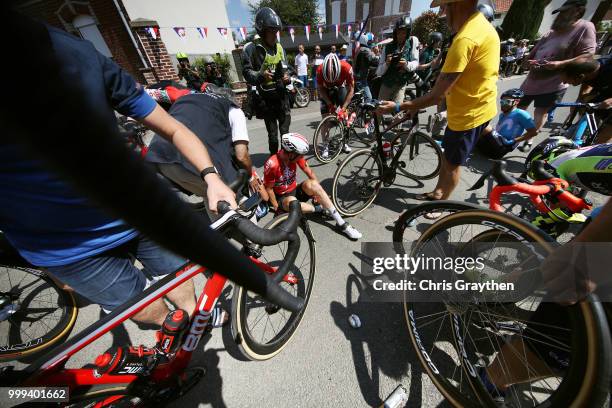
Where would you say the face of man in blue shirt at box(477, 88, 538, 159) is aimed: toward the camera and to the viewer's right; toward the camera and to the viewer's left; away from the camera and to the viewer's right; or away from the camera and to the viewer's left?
toward the camera and to the viewer's left

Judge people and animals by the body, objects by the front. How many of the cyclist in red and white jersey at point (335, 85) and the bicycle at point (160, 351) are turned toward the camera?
1

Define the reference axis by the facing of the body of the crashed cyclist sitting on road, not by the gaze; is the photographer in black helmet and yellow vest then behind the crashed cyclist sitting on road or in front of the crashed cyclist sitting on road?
behind

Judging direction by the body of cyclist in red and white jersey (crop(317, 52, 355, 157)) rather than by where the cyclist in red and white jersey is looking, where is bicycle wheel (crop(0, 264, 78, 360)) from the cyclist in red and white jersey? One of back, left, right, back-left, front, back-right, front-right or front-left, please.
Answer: front-right

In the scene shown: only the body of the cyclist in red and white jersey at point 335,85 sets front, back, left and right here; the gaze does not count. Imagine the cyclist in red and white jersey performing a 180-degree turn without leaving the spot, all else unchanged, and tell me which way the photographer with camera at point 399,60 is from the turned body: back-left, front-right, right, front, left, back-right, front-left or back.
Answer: right

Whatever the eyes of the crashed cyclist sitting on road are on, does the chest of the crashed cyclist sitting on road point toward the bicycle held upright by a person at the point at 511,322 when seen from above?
yes

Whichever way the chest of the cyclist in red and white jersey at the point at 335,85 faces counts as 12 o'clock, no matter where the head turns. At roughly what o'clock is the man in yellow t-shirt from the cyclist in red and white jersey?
The man in yellow t-shirt is roughly at 11 o'clock from the cyclist in red and white jersey.

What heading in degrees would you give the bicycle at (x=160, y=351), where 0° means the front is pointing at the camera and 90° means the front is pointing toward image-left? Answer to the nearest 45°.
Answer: approximately 225°

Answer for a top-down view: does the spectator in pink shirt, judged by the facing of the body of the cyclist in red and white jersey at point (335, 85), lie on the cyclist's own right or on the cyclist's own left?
on the cyclist's own left

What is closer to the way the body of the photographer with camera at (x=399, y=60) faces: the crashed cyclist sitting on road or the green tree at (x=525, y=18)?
the crashed cyclist sitting on road

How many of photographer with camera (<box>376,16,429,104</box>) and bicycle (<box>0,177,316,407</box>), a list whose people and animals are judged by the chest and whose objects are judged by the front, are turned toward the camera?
1

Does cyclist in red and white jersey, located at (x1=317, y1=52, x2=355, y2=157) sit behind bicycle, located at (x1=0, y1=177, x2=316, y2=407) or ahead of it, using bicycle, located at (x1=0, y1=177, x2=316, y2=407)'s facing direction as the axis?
ahead

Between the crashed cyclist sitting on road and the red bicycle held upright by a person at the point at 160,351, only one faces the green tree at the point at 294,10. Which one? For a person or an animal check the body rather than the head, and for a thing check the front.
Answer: the red bicycle held upright by a person

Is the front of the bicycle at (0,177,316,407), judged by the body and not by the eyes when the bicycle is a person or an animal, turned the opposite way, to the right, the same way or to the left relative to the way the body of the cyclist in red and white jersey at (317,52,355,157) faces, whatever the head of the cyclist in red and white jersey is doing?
the opposite way

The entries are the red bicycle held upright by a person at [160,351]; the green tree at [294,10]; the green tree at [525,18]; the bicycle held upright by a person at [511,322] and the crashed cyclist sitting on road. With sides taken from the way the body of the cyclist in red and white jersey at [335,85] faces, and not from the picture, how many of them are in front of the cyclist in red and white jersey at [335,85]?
3

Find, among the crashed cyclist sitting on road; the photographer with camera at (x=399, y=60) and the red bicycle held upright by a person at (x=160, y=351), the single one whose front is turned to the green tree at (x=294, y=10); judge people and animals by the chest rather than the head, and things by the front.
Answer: the red bicycle held upright by a person
